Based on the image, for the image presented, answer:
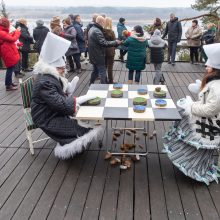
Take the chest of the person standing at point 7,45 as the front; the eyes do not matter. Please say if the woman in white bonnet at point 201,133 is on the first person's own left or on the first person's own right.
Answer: on the first person's own right

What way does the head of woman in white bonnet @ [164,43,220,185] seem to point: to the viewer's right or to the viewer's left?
to the viewer's left

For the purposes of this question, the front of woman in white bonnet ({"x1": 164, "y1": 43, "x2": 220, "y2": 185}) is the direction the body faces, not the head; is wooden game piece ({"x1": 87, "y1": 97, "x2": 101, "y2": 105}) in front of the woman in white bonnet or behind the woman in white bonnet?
in front

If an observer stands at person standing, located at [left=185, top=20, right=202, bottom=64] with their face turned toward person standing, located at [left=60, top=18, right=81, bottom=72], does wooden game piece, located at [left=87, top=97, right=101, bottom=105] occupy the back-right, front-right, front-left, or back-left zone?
front-left

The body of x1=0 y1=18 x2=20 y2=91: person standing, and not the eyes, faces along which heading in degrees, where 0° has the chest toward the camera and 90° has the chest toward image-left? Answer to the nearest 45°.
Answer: approximately 270°

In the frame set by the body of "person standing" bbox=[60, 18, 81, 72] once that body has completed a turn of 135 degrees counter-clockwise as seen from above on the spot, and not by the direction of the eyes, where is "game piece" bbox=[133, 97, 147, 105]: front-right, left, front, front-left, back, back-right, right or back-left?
front-right

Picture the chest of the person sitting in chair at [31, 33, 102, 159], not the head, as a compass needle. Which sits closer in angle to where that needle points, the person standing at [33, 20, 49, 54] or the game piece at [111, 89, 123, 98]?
the game piece

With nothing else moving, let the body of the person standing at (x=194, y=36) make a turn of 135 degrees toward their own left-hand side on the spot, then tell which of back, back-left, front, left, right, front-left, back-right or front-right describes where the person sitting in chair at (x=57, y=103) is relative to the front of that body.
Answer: back-right

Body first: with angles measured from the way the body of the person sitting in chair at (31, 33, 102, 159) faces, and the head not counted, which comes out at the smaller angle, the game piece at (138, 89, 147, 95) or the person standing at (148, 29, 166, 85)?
the game piece

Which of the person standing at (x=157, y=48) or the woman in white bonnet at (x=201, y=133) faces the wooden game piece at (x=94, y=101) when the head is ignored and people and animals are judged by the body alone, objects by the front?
the woman in white bonnet

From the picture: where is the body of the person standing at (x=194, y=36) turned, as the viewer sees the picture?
toward the camera
